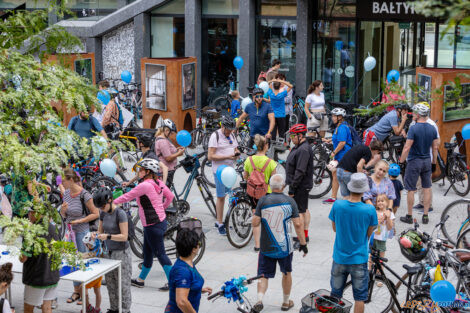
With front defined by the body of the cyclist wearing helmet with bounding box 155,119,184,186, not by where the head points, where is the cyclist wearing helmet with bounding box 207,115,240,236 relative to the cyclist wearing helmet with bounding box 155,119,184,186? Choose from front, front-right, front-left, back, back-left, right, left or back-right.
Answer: front

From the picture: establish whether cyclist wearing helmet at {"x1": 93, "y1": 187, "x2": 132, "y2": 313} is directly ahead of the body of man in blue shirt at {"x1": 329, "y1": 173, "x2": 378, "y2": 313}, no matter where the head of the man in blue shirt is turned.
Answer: no

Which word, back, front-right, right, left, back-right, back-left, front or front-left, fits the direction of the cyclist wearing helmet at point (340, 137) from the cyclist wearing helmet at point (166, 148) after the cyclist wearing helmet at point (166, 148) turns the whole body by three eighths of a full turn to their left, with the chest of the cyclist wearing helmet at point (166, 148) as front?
back-right

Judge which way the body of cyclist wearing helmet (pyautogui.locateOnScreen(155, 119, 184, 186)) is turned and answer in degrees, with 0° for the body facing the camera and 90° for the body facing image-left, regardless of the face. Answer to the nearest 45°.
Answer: approximately 270°

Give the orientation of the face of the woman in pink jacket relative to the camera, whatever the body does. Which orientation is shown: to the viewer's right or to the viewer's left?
to the viewer's left

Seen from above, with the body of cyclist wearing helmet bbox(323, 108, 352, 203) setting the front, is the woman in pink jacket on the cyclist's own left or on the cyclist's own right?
on the cyclist's own left

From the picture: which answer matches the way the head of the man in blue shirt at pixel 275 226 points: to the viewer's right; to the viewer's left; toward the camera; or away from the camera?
away from the camera

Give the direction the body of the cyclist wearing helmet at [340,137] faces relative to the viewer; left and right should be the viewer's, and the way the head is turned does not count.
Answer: facing to the left of the viewer

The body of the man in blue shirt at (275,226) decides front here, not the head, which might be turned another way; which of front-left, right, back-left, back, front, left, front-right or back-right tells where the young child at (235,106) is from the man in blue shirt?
front

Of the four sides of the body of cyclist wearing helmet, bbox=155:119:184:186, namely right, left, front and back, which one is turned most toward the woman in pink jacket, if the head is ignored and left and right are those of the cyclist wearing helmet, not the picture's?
right

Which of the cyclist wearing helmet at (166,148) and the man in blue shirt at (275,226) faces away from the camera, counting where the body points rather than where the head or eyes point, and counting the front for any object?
the man in blue shirt

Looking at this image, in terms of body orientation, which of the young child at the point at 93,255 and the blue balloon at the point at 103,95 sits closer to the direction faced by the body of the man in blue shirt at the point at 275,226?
the blue balloon

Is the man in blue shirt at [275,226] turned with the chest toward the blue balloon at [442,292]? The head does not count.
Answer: no

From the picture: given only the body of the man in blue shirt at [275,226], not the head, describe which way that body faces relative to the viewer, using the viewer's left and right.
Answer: facing away from the viewer
